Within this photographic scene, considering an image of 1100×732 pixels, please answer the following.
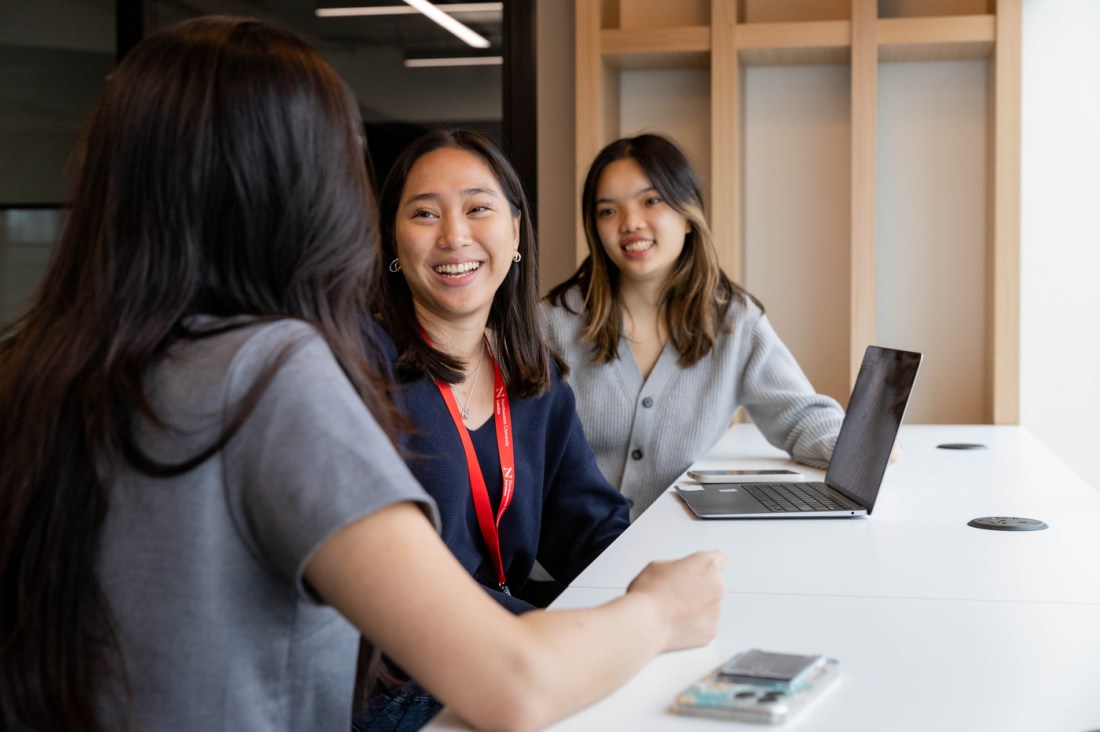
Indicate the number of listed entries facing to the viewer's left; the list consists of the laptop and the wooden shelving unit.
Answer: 1

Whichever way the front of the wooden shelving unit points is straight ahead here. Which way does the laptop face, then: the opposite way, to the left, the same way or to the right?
to the right

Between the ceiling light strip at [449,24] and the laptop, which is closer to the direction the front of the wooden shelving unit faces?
the laptop

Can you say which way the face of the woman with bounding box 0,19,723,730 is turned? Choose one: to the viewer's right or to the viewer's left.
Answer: to the viewer's right

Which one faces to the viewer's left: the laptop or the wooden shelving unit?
the laptop

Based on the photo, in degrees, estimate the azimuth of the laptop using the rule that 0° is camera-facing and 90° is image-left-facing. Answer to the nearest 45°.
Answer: approximately 90°

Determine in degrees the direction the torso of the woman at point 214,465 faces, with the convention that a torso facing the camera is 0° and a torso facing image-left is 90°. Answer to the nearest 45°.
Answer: approximately 225°

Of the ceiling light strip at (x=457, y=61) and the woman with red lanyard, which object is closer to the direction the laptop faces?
the woman with red lanyard

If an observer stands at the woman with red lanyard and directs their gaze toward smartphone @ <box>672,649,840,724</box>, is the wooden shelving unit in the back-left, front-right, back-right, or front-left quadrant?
back-left

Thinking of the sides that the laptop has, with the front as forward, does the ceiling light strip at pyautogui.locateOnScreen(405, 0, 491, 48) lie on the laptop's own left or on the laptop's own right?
on the laptop's own right

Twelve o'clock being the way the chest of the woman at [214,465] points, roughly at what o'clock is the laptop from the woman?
The laptop is roughly at 12 o'clock from the woman.

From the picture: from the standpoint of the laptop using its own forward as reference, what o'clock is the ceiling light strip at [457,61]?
The ceiling light strip is roughly at 2 o'clock from the laptop.

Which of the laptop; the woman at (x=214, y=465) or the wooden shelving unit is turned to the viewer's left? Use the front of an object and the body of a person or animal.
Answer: the laptop
